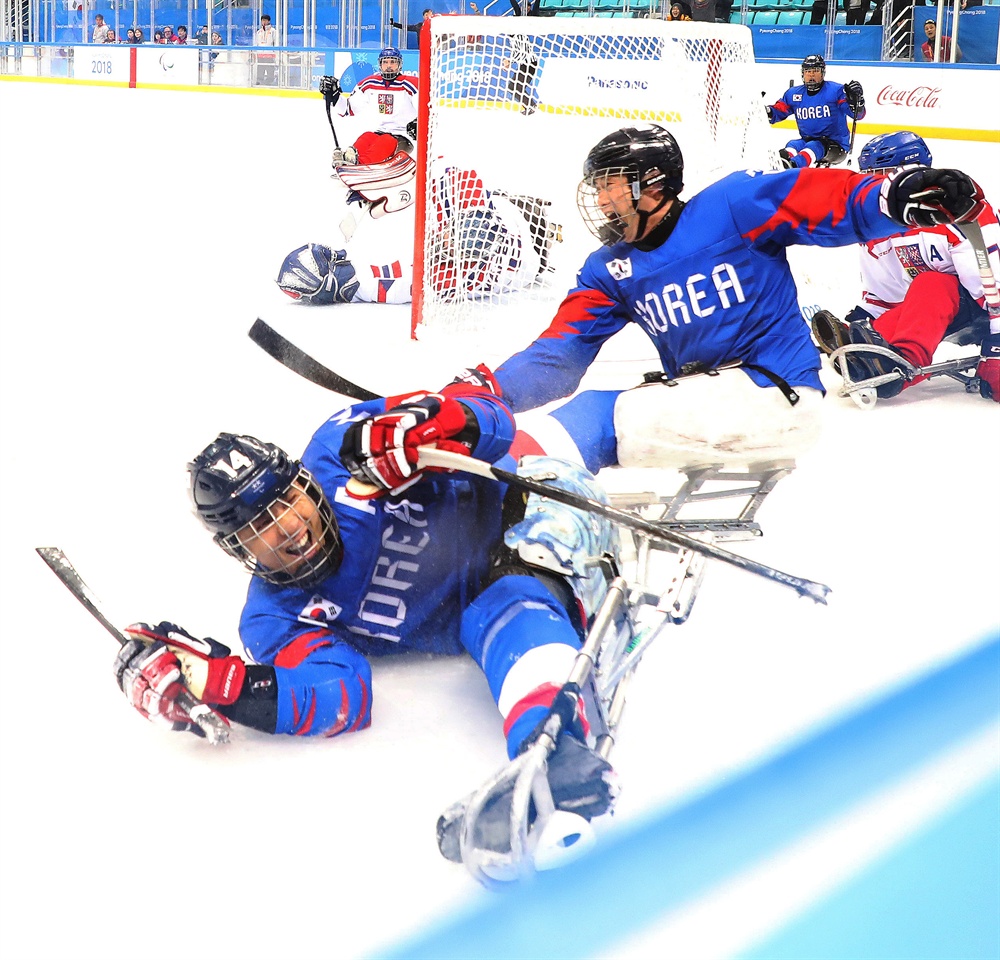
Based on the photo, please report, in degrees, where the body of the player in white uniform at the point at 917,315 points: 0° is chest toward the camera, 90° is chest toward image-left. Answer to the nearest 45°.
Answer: approximately 45°

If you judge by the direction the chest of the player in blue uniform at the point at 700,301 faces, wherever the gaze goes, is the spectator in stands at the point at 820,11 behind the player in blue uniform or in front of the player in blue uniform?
behind

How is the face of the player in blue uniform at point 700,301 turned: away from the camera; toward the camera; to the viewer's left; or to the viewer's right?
to the viewer's left

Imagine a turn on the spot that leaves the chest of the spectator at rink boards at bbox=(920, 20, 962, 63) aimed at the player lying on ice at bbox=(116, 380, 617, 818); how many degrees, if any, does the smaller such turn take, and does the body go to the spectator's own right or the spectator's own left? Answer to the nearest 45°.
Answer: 0° — they already face them

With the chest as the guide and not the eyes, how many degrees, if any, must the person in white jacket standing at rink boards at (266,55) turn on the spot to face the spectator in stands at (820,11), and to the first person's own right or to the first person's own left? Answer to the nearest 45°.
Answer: approximately 45° to the first person's own left

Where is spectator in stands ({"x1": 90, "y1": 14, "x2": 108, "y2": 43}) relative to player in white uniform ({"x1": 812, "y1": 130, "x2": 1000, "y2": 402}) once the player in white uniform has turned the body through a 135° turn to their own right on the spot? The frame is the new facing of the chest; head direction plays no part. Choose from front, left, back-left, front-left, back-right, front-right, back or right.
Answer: front-left
